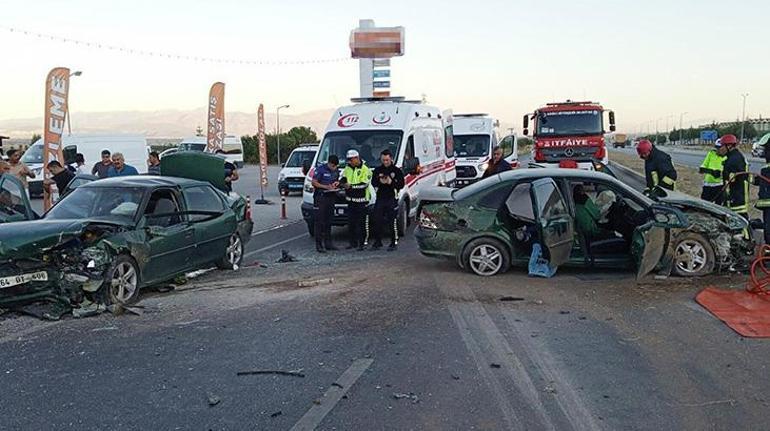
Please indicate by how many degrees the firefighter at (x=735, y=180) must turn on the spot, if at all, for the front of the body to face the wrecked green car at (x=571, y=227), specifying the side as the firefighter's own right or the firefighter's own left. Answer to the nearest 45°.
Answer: approximately 45° to the firefighter's own left

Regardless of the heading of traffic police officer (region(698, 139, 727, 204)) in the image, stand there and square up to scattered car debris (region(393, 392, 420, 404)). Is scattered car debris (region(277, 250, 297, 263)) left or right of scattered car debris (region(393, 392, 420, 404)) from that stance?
right

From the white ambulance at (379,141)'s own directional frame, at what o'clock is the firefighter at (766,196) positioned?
The firefighter is roughly at 9 o'clock from the white ambulance.

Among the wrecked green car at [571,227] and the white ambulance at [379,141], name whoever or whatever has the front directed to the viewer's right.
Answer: the wrecked green car

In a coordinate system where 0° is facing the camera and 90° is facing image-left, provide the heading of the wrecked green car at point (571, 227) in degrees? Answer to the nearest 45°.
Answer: approximately 270°

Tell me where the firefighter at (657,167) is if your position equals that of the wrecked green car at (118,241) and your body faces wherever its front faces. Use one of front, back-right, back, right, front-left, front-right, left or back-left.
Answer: back-left

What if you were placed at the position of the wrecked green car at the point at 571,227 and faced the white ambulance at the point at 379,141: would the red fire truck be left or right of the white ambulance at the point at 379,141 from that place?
right

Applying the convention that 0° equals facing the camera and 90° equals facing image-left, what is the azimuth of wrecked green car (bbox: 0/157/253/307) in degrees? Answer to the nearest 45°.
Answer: approximately 45°

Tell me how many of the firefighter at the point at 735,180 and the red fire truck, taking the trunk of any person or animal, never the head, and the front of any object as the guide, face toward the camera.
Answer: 1

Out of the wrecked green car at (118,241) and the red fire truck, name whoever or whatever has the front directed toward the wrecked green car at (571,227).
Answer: the red fire truck

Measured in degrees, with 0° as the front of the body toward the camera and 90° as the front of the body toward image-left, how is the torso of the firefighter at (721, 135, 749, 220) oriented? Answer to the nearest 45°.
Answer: approximately 90°

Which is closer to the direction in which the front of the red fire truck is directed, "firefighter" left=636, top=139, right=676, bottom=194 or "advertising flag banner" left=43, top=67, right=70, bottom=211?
the firefighter
